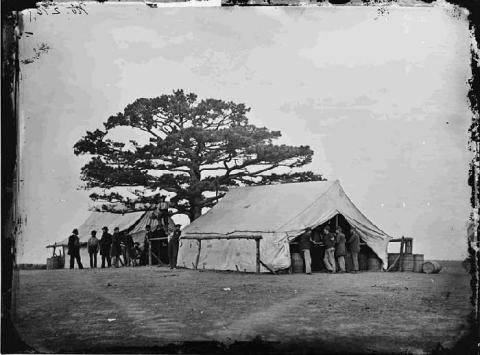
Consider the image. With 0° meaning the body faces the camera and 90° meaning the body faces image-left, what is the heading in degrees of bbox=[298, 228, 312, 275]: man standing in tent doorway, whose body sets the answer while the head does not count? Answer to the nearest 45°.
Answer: approximately 270°

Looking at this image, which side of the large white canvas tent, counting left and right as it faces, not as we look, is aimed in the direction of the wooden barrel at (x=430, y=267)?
front

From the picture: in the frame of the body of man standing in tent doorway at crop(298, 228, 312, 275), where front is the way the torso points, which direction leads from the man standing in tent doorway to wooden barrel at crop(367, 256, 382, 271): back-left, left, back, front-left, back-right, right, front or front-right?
front

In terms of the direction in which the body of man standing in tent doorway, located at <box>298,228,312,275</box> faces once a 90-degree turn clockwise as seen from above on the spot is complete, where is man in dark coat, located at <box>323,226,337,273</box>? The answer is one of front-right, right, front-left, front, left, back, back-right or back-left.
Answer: left

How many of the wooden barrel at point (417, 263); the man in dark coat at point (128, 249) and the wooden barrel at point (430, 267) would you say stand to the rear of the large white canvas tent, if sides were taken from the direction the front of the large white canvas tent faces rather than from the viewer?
1

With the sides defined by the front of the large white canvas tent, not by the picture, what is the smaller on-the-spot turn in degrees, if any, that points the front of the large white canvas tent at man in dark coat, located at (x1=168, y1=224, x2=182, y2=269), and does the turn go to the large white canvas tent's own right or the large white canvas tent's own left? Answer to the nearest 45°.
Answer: approximately 180°
